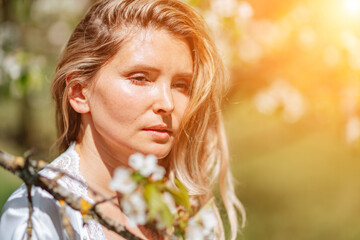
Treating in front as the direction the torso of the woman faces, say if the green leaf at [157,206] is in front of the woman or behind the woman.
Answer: in front

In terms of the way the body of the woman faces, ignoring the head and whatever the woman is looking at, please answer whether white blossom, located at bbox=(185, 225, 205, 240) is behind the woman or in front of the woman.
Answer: in front

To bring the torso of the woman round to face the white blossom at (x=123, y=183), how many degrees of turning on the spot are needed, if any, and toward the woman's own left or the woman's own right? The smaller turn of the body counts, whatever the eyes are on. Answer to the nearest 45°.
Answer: approximately 45° to the woman's own right

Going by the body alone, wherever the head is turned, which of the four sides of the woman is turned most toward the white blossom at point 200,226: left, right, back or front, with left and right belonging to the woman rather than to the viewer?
front

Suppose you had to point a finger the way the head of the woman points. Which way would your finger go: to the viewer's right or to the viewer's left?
to the viewer's right

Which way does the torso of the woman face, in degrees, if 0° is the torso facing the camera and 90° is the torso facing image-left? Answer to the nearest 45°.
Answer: approximately 315°

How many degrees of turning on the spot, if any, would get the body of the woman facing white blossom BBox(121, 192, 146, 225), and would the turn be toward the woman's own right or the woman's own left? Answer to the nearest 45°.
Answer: approximately 45° to the woman's own right
